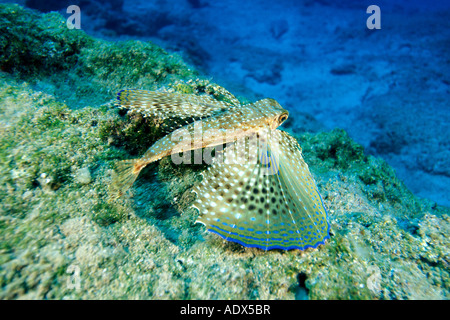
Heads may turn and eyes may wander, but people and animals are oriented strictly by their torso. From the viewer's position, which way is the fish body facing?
facing to the right of the viewer
